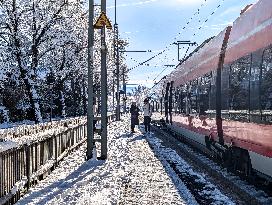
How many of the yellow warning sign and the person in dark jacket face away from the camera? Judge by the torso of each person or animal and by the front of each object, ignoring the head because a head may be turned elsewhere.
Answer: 1

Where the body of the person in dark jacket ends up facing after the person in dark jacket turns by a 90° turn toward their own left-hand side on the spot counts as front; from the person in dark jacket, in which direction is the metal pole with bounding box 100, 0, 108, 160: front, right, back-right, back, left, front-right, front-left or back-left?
left

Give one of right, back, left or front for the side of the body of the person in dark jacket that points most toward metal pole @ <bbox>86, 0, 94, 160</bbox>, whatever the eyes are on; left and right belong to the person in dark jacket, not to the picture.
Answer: back

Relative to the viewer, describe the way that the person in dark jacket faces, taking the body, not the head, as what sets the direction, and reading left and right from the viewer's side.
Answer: facing away from the viewer

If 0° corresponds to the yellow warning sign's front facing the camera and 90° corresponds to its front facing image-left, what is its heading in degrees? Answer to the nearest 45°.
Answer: approximately 0°

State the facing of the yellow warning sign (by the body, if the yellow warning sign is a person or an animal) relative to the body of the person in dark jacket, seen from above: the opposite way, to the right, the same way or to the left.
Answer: the opposite way

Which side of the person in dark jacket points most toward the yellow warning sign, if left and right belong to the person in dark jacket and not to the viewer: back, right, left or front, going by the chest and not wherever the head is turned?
back

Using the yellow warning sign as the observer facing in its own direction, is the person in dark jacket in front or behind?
behind
